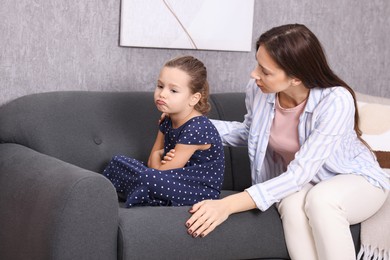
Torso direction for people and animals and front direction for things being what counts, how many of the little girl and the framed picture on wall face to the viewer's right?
0

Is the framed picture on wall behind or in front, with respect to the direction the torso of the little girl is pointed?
behind

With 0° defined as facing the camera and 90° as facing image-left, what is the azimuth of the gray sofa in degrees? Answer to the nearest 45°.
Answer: approximately 315°

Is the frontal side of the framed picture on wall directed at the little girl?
yes

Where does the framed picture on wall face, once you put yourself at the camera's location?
facing the viewer

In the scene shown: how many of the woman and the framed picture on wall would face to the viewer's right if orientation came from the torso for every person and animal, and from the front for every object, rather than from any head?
0

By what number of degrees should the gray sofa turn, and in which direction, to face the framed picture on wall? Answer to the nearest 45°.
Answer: approximately 135° to its left

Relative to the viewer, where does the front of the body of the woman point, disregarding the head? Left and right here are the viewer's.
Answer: facing the viewer and to the left of the viewer

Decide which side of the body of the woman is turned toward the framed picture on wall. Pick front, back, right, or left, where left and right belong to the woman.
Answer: right
